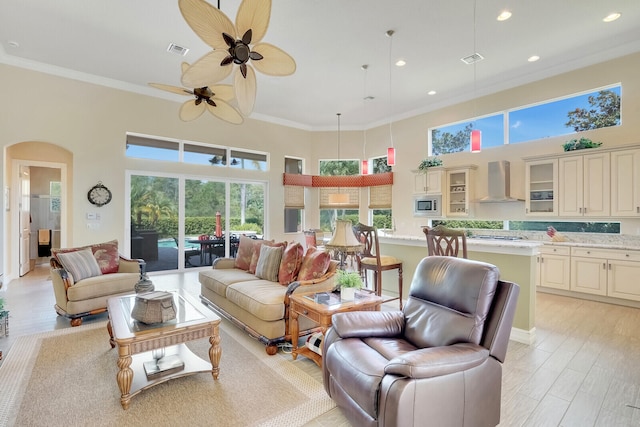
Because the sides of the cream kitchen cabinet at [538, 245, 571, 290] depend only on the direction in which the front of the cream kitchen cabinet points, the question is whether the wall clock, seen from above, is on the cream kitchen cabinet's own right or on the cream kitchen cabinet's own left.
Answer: on the cream kitchen cabinet's own right

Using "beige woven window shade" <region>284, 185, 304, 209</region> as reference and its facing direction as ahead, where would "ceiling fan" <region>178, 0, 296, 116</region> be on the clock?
The ceiling fan is roughly at 12 o'clock from the beige woven window shade.

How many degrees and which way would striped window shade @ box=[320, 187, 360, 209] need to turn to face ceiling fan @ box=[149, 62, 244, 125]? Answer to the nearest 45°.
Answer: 0° — it already faces it

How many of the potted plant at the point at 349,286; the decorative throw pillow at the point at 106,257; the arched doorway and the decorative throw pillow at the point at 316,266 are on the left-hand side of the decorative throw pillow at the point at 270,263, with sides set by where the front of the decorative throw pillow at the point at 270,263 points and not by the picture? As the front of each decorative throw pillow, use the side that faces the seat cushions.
2

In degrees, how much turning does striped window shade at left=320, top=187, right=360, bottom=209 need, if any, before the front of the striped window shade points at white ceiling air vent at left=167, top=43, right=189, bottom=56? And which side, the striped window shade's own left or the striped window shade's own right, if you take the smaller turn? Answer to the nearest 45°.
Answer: approximately 45° to the striped window shade's own right

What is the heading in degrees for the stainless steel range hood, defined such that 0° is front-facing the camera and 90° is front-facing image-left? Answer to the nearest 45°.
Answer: approximately 45°

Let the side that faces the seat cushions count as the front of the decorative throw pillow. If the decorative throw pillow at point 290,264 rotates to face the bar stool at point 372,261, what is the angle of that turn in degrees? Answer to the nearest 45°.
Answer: approximately 135° to its left

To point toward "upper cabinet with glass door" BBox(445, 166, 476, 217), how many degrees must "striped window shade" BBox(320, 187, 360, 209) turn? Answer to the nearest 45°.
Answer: approximately 45° to its left
